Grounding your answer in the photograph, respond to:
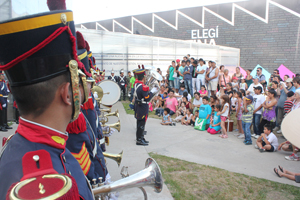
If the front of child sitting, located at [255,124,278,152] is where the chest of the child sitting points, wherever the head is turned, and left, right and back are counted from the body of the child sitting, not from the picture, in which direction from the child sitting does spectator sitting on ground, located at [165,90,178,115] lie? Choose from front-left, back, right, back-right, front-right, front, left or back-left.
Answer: front-right

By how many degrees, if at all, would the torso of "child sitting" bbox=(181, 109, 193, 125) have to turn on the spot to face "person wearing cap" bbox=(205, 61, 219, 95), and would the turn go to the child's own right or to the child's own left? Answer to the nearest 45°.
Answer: approximately 180°

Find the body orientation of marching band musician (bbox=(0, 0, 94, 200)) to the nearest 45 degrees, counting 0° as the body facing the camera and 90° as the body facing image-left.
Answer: approximately 225°

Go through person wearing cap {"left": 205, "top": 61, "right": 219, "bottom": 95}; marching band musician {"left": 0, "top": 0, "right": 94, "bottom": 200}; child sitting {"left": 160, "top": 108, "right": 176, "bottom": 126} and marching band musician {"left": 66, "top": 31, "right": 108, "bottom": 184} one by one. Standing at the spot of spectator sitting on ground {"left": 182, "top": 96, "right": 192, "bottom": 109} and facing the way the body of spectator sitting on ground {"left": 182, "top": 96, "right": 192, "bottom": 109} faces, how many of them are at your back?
1

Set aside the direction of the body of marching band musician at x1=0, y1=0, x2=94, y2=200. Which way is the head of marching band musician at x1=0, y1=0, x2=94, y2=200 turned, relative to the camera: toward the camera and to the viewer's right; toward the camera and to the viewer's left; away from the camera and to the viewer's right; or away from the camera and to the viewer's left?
away from the camera and to the viewer's right

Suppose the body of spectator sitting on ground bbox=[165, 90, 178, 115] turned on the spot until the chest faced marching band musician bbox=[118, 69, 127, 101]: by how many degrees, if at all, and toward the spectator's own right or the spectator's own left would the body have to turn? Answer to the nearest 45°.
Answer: approximately 90° to the spectator's own right

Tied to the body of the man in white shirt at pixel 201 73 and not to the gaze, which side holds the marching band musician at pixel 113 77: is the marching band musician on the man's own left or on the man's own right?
on the man's own right

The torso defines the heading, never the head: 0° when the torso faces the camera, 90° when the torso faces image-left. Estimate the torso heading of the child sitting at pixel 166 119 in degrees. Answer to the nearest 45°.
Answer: approximately 45°

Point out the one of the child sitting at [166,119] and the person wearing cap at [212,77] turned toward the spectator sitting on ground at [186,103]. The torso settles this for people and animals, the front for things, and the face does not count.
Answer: the person wearing cap

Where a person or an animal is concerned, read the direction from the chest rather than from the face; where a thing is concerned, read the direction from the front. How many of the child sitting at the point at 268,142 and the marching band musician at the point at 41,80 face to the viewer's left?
1

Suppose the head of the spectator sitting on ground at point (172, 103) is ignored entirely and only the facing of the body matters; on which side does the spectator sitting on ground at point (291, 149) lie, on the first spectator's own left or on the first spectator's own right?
on the first spectator's own left

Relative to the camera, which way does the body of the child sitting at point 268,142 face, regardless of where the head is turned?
to the viewer's left
